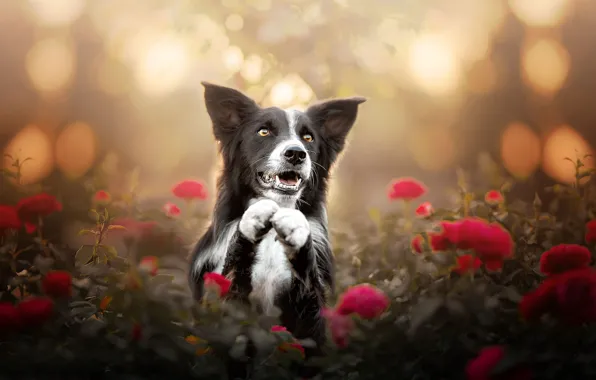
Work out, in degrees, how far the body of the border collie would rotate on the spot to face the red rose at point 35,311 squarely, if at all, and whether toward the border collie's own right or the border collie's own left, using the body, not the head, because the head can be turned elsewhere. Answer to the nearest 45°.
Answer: approximately 45° to the border collie's own right

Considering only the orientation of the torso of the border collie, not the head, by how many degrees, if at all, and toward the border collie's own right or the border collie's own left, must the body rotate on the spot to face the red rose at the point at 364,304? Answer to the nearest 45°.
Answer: approximately 45° to the border collie's own left

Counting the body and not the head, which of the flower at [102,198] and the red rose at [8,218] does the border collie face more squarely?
the red rose

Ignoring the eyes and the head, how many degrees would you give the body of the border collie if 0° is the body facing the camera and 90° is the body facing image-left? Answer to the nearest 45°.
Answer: approximately 0°

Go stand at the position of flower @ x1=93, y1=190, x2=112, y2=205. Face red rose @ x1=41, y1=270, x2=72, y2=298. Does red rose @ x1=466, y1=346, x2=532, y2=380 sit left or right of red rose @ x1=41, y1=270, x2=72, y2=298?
left

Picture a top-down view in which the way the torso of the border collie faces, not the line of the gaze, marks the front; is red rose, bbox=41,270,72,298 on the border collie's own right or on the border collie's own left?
on the border collie's own right

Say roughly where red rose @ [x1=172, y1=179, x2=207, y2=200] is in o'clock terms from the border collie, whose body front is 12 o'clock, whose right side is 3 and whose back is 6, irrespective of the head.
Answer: The red rose is roughly at 5 o'clock from the border collie.

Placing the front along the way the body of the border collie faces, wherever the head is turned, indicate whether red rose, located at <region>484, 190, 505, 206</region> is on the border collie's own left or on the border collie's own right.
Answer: on the border collie's own left

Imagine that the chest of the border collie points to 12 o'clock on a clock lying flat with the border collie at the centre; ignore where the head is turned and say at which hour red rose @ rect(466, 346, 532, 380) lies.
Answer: The red rose is roughly at 11 o'clock from the border collie.
